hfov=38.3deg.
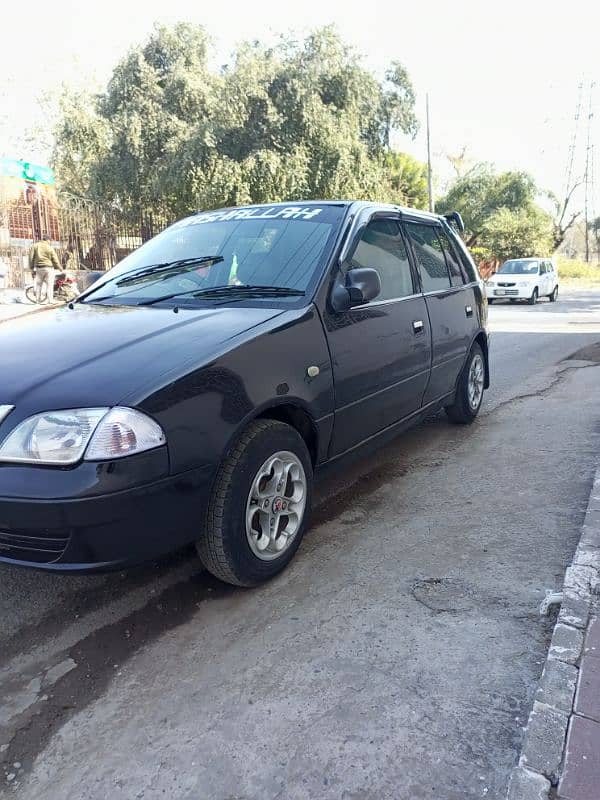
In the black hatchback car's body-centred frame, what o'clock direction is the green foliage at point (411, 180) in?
The green foliage is roughly at 5 o'clock from the black hatchback car.

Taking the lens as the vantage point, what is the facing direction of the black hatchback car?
facing the viewer and to the left of the viewer

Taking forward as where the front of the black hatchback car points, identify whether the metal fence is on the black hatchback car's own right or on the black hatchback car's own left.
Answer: on the black hatchback car's own right

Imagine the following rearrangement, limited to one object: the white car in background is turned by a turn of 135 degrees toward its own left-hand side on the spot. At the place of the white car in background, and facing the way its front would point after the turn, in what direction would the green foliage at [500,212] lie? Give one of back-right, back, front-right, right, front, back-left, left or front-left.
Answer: left

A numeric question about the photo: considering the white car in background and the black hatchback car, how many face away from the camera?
0

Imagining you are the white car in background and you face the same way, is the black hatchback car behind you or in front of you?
in front

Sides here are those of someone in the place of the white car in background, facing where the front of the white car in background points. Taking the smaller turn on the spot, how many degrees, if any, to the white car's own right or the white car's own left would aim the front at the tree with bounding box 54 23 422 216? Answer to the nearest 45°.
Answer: approximately 45° to the white car's own right

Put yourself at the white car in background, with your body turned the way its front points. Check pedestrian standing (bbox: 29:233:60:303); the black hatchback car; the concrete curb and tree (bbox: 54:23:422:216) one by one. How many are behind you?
0

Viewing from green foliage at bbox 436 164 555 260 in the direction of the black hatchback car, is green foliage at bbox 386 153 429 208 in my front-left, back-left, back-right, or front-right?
front-right

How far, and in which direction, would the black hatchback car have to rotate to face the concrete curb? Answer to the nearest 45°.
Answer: approximately 90° to its left
